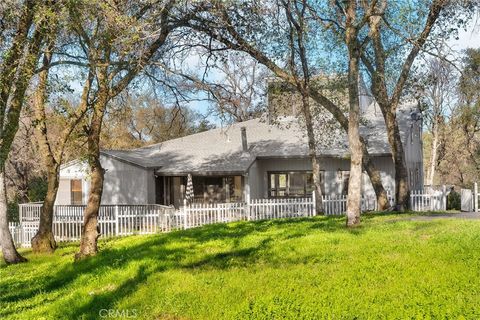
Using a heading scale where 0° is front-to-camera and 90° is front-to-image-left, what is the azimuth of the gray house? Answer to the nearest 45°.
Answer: approximately 0°

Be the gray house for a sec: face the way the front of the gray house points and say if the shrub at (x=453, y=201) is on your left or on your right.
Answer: on your left

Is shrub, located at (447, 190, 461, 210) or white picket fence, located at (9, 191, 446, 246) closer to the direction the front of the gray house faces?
the white picket fence
